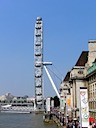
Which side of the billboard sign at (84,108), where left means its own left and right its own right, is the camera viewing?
front
